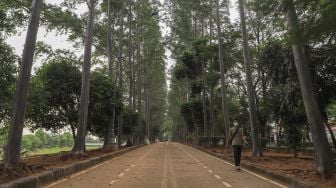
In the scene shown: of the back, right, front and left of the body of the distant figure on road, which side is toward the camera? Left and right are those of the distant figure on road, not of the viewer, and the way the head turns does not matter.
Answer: front
